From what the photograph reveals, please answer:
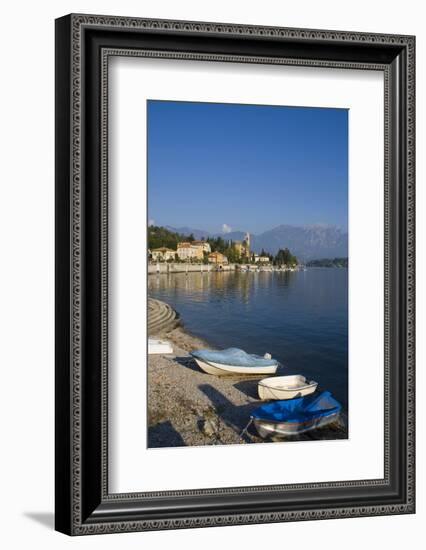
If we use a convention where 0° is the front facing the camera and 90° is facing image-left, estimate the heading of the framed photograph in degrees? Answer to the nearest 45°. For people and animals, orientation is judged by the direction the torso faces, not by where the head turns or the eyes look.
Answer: approximately 315°
